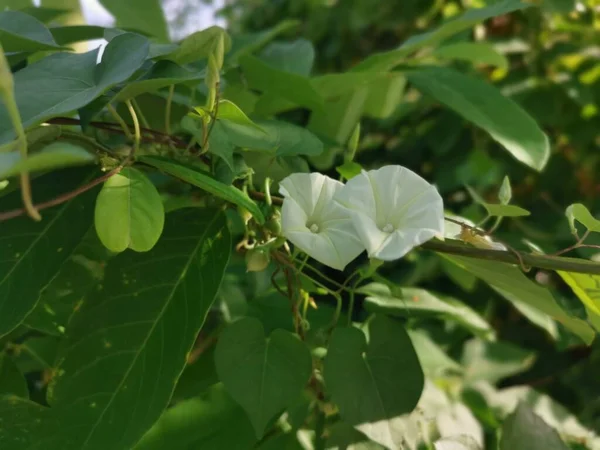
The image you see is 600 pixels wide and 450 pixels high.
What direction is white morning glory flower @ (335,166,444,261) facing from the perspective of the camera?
toward the camera

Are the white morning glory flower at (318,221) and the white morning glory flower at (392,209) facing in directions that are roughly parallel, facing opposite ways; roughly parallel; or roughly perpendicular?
roughly parallel

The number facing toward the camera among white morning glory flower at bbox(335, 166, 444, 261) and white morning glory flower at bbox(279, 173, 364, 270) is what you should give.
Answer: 2
